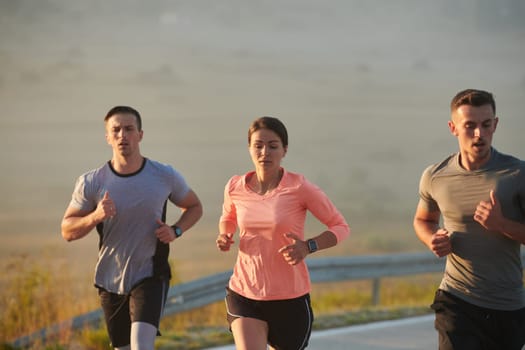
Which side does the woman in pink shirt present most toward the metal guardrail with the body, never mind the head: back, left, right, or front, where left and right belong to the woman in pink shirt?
back

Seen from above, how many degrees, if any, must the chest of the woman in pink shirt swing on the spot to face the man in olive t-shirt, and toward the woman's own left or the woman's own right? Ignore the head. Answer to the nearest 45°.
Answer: approximately 90° to the woman's own left

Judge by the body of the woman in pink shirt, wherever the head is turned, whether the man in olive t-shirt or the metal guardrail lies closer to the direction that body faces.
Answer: the man in olive t-shirt

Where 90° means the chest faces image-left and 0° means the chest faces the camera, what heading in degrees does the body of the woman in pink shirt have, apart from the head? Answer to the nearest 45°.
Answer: approximately 0°
